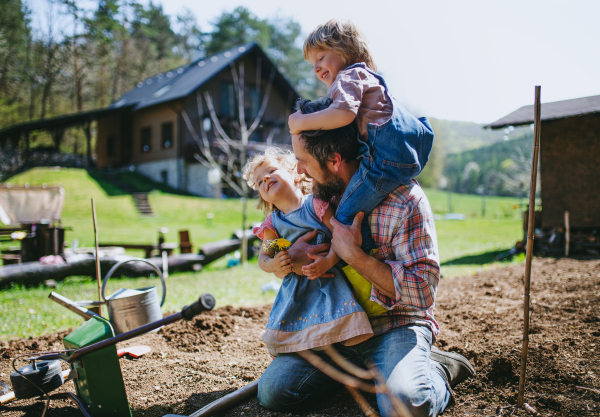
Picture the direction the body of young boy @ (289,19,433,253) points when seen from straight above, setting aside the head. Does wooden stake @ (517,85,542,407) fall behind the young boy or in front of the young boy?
behind

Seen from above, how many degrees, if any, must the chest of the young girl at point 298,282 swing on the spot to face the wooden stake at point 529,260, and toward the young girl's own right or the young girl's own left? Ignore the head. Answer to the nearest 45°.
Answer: approximately 90° to the young girl's own left

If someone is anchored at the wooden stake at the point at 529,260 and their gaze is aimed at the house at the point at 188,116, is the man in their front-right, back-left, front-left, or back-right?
front-left

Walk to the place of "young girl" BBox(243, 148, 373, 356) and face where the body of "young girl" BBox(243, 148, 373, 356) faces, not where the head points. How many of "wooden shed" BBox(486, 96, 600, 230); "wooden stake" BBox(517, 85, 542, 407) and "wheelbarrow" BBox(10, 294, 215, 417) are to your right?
1

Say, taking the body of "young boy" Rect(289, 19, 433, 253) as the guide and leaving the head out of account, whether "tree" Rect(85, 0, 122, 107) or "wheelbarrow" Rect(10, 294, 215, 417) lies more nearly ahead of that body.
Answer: the wheelbarrow

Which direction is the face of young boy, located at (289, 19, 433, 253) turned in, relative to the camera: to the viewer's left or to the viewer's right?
to the viewer's left

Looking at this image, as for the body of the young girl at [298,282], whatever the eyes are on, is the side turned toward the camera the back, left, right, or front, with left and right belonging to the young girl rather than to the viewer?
front

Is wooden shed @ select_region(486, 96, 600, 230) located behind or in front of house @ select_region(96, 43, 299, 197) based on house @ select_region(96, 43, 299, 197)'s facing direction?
in front
